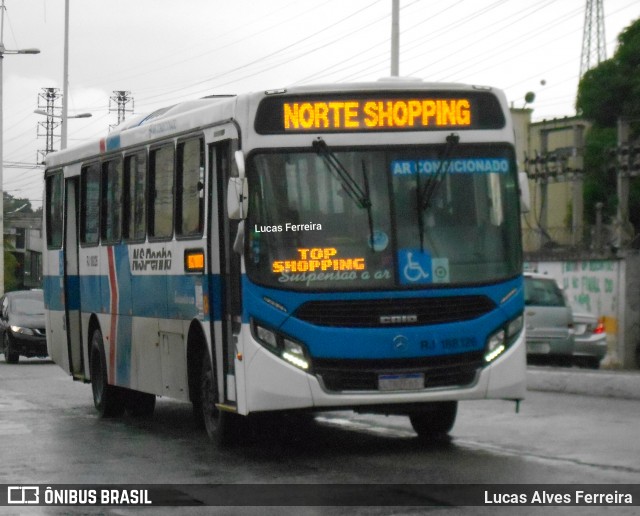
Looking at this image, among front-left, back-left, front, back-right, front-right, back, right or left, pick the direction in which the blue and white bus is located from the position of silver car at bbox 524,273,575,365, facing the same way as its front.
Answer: back

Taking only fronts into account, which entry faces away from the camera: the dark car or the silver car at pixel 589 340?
the silver car

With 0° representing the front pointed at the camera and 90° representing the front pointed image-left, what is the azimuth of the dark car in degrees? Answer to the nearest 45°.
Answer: approximately 315°

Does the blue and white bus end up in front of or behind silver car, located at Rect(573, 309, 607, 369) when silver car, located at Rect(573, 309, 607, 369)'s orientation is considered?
behind

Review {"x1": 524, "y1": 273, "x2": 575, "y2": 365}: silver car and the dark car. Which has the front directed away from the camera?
the silver car

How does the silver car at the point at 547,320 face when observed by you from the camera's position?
facing away from the viewer

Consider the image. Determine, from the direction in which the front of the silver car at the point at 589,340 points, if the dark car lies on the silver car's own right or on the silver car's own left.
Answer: on the silver car's own left

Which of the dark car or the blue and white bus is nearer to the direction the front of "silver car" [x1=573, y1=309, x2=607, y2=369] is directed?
the dark car

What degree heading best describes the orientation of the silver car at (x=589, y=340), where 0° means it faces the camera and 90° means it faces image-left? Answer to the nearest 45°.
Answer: approximately 180°
